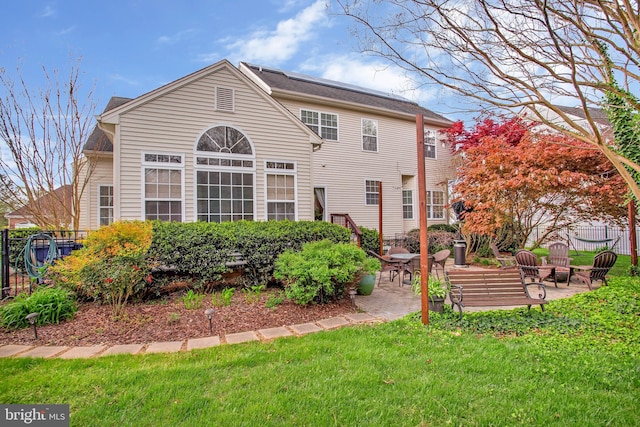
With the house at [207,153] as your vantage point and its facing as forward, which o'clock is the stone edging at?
The stone edging is roughly at 6 o'clock from the house.

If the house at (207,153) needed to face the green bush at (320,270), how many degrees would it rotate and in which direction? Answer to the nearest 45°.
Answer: approximately 135° to its right

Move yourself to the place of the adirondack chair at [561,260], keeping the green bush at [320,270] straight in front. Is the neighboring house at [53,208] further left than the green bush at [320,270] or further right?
right

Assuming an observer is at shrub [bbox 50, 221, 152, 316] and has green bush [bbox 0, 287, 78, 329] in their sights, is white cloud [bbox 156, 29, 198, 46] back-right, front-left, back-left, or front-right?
back-right

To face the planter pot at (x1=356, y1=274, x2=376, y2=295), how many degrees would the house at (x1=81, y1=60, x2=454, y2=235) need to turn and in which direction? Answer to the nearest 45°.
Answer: approximately 135° to its right

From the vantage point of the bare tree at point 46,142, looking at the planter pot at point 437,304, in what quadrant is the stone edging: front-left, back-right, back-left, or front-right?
front-right

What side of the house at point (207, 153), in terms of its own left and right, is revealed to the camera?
back

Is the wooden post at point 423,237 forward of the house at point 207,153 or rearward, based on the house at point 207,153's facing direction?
rearward

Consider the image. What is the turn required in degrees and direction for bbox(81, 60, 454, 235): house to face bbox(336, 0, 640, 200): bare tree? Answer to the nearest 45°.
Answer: approximately 135° to its right

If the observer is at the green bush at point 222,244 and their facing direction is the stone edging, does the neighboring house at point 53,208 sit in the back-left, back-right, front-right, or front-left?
back-right

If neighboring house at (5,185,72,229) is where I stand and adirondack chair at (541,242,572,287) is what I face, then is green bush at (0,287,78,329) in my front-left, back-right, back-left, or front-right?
front-right
